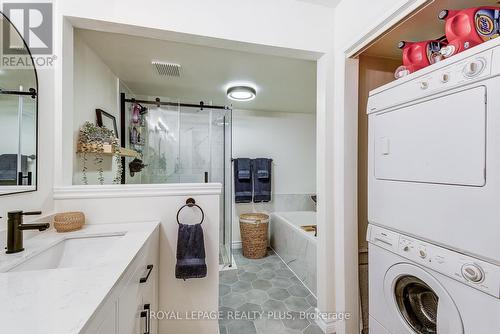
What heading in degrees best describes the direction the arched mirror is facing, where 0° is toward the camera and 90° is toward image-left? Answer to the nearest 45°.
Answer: approximately 315°

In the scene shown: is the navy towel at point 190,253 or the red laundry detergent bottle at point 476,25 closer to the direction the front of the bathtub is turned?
the navy towel

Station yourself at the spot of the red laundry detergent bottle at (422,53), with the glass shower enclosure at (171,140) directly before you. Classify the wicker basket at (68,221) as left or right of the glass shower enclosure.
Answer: left

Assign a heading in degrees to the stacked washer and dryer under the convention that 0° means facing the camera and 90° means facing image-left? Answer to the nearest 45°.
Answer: approximately 45°

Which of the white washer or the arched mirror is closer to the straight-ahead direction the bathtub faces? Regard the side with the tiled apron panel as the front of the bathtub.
the arched mirror

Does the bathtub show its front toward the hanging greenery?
yes

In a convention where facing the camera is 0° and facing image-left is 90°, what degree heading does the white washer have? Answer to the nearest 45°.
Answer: approximately 45°

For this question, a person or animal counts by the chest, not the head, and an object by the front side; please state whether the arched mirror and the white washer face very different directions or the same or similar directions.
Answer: very different directions

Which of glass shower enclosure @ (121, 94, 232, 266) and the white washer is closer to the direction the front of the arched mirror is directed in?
the white washer
